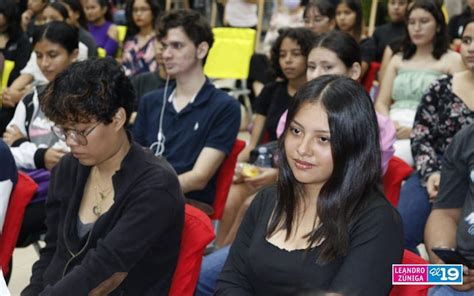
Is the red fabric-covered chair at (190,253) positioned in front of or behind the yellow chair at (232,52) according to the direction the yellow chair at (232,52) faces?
in front

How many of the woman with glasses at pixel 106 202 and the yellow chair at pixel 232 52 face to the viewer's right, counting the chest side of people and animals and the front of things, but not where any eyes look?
0

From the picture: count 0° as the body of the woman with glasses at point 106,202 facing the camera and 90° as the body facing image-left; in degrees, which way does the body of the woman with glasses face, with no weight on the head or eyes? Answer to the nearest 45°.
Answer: approximately 45°

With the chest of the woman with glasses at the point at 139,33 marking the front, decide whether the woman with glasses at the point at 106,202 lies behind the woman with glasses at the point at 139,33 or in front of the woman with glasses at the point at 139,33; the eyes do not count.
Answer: in front

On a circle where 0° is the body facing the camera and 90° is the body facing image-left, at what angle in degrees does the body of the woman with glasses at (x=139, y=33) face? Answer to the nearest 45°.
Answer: approximately 45°

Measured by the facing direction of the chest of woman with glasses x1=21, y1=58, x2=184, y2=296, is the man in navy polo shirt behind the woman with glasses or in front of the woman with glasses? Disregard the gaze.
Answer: behind

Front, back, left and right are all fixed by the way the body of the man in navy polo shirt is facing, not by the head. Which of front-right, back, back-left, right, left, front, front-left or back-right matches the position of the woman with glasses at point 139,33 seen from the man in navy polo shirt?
back-right
